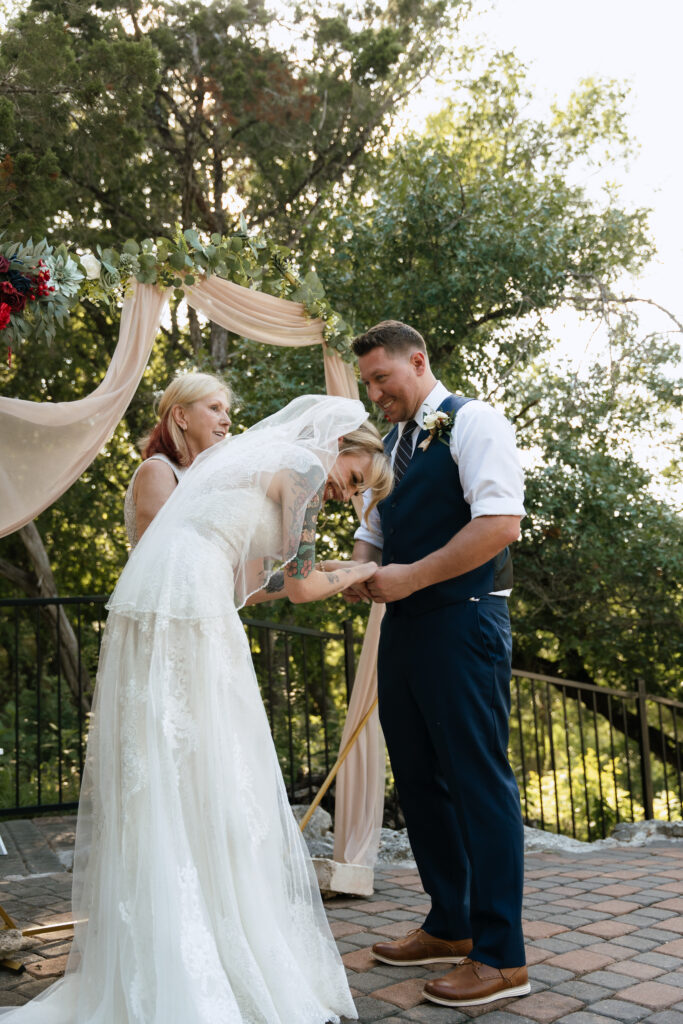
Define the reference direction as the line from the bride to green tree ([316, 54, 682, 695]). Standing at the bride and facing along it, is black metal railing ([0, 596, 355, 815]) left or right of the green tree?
left

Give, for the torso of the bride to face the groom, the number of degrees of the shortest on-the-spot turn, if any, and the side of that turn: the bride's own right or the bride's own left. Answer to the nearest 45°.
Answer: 0° — they already face them

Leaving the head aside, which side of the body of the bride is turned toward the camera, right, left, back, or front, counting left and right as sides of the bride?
right

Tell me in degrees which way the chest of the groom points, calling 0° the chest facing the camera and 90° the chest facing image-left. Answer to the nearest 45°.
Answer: approximately 45°

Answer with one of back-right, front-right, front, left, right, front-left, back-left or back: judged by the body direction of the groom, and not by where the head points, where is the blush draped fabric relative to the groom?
right

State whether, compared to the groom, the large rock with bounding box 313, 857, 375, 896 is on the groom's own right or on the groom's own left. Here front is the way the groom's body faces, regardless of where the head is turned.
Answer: on the groom's own right

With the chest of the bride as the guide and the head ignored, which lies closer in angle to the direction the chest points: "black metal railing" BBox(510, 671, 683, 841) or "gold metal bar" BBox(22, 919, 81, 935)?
the black metal railing

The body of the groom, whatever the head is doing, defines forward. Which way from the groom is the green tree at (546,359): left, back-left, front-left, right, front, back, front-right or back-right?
back-right

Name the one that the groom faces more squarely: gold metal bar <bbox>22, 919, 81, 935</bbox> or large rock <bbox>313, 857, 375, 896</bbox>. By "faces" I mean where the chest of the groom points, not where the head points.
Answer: the gold metal bar

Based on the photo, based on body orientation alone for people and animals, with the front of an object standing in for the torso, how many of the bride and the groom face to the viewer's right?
1

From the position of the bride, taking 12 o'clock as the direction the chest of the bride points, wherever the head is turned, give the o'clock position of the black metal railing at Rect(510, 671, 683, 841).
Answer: The black metal railing is roughly at 10 o'clock from the bride.
